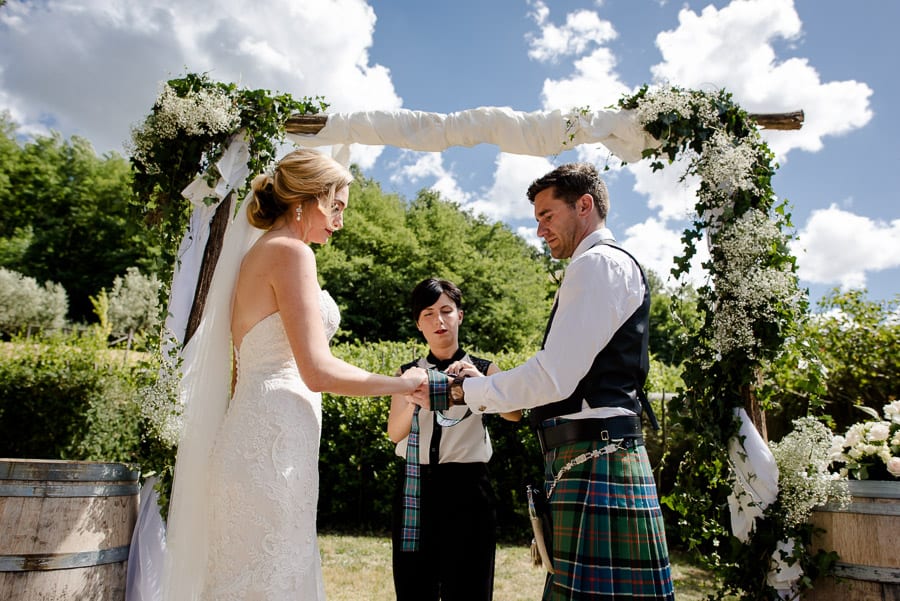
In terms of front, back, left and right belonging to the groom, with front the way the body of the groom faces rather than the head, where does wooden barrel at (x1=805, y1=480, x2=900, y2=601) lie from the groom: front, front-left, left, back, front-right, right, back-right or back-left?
back-right

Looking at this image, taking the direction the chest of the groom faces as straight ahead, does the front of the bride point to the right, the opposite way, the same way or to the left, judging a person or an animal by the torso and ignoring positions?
the opposite way

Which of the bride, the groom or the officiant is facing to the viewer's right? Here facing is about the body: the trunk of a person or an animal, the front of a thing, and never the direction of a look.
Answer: the bride

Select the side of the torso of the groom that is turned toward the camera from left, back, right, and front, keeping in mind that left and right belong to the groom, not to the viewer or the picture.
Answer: left

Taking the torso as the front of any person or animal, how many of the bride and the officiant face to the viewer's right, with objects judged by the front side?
1

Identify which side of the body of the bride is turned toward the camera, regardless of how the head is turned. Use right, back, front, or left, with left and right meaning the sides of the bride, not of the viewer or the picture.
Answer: right

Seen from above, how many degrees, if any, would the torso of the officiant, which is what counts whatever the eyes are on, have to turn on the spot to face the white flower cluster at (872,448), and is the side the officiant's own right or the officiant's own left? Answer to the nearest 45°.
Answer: approximately 90° to the officiant's own left

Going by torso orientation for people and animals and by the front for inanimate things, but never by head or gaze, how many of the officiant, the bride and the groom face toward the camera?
1

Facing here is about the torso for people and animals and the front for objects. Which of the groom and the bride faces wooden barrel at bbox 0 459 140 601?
the groom

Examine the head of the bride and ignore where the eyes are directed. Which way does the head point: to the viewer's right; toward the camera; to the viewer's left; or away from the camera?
to the viewer's right

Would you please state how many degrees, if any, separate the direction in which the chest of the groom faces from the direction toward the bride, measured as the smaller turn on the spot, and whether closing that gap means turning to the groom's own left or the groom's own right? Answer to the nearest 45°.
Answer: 0° — they already face them

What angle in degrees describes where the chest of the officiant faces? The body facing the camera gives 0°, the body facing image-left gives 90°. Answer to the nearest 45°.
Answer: approximately 0°

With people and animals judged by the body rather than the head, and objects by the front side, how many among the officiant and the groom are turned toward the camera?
1
